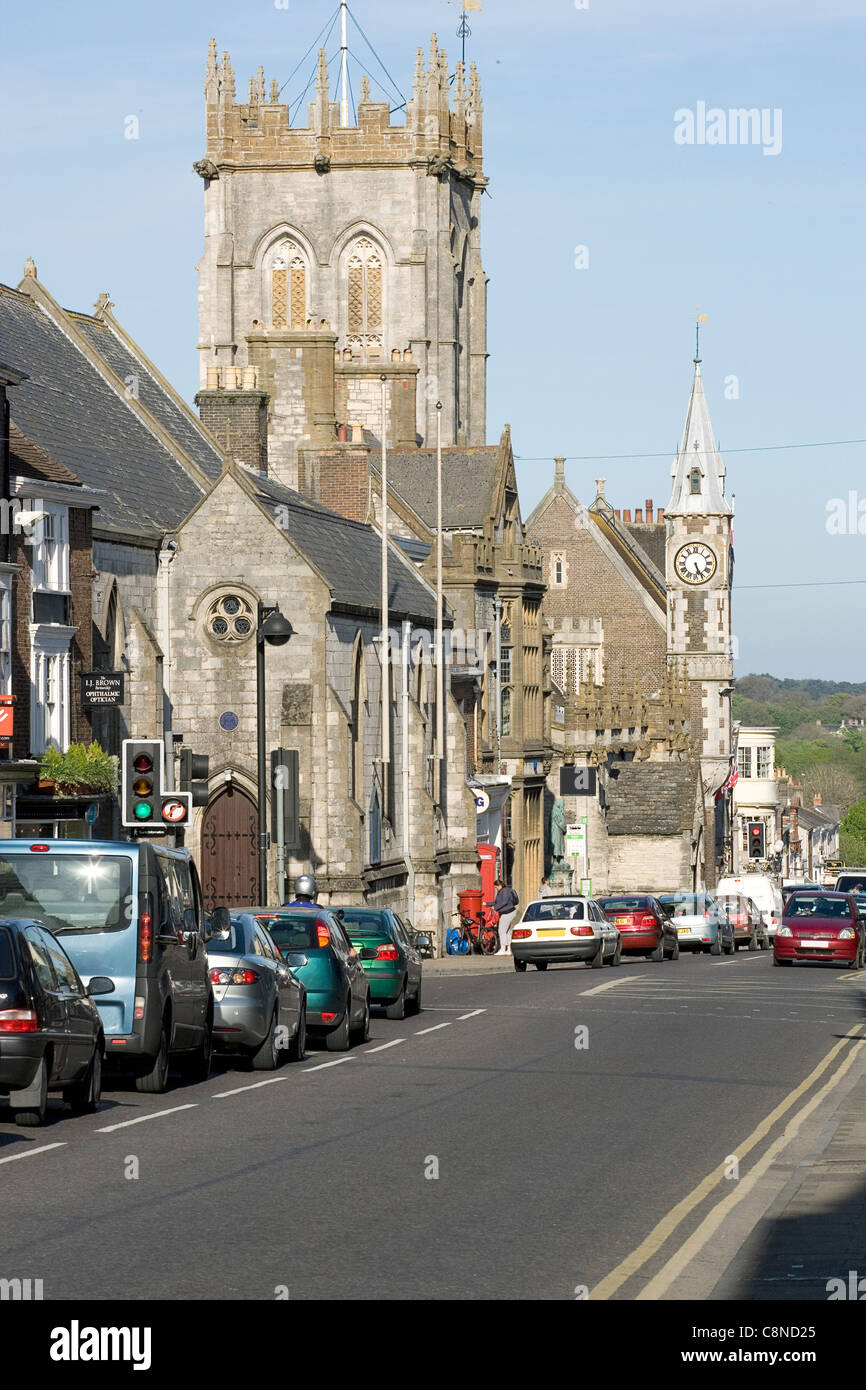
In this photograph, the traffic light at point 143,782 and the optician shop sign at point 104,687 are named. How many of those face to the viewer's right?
0

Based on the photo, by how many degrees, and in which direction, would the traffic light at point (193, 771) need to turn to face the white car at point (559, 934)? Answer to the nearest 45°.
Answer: approximately 45° to its left

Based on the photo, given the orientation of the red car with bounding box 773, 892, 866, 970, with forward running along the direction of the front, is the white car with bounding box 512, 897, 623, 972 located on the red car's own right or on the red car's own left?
on the red car's own right

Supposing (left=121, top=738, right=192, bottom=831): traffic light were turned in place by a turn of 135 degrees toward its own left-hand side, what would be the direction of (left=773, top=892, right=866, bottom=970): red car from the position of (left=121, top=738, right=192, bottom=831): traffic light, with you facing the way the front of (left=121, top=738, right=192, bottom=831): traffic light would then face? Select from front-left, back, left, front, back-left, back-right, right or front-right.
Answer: front

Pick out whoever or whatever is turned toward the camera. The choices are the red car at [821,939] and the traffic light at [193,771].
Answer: the red car

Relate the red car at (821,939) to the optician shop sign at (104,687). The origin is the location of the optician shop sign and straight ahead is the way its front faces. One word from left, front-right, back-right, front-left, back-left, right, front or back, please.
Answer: left

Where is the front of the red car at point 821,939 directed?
toward the camera

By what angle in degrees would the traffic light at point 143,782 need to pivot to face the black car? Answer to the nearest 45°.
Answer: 0° — it already faces it

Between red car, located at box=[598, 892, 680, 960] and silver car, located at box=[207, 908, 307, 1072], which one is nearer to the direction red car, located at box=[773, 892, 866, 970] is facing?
the silver car

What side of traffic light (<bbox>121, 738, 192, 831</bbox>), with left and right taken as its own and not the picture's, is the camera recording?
front

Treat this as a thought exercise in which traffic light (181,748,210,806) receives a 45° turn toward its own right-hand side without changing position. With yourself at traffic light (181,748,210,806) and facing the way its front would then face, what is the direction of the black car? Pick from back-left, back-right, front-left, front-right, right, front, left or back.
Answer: front-right
